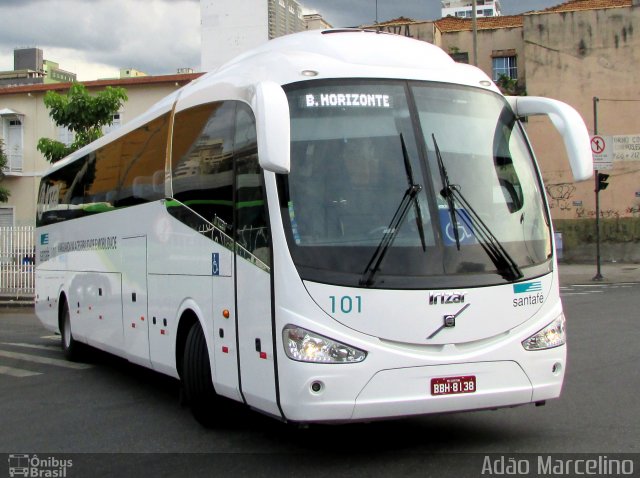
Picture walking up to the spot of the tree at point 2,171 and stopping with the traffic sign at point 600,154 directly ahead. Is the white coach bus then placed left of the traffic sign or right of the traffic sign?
right

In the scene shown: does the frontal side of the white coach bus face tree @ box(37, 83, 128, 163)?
no

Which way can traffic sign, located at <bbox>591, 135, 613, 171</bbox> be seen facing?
toward the camera

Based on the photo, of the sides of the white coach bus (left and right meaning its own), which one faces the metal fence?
back

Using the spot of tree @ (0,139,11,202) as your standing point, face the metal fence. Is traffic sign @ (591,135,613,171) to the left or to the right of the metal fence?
left

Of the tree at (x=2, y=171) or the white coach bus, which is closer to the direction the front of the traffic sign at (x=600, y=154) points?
the white coach bus

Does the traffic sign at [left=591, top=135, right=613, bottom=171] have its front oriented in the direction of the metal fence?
no

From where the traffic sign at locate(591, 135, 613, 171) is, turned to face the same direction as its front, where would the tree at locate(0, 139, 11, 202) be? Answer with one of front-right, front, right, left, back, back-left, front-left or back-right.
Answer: right

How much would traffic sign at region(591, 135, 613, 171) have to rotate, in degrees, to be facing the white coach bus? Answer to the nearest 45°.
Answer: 0° — it already faces it

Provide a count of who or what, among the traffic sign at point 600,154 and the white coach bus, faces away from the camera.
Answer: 0

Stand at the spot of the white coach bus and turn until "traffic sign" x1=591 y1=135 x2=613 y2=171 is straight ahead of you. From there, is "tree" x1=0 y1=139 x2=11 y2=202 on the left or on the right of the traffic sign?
left

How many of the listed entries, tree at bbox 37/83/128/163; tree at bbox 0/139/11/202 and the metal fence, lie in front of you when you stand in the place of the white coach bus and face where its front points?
0

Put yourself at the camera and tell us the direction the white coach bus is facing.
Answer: facing the viewer and to the right of the viewer
